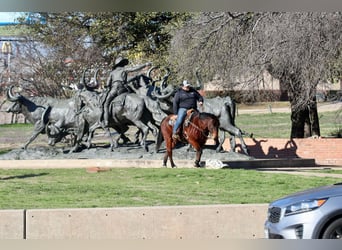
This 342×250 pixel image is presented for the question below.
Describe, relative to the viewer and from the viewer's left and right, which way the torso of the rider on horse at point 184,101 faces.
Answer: facing the viewer and to the right of the viewer
